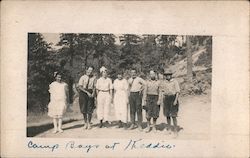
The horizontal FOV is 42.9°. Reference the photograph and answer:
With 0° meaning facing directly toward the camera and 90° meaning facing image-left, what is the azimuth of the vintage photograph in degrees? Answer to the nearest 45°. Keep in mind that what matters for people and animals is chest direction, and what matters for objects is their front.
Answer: approximately 0°
